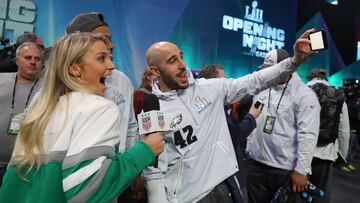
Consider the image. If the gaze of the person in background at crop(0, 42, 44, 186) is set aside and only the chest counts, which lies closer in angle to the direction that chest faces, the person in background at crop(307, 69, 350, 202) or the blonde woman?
the blonde woman

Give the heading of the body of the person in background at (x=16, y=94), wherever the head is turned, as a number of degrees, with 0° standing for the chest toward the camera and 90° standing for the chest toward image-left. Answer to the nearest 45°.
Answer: approximately 0°

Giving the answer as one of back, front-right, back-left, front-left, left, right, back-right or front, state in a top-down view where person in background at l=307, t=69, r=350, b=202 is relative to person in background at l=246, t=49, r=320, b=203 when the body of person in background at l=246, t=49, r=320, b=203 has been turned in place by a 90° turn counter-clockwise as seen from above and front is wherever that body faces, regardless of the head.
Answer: left

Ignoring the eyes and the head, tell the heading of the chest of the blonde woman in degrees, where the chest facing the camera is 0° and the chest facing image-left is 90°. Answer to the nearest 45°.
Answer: approximately 225°

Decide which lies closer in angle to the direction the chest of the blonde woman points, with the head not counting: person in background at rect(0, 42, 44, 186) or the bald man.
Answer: the bald man

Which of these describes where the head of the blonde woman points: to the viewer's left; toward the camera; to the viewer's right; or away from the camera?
to the viewer's right

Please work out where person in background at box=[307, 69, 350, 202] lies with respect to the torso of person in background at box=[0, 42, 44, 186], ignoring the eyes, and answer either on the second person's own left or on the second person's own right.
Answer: on the second person's own left

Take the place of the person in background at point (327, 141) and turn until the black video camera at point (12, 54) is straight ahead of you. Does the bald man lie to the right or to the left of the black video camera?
left

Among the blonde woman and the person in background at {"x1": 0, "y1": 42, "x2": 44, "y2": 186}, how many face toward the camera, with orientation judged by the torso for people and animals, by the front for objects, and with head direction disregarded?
1
